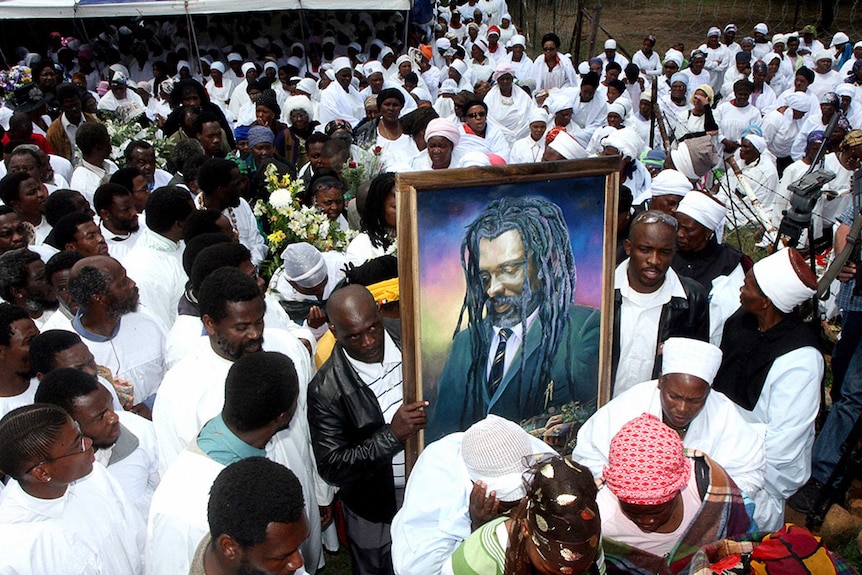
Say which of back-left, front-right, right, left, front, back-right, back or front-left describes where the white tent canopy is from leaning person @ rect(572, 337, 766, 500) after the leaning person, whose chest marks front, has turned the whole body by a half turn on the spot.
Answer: front-left

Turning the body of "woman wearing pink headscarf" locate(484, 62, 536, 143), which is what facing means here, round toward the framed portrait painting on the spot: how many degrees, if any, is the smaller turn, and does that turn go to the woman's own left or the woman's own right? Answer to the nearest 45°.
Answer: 0° — they already face it

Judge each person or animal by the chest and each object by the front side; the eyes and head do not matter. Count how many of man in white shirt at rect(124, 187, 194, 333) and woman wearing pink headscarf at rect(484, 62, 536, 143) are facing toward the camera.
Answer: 1

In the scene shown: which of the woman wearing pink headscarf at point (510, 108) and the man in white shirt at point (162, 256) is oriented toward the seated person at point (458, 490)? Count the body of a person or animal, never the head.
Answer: the woman wearing pink headscarf

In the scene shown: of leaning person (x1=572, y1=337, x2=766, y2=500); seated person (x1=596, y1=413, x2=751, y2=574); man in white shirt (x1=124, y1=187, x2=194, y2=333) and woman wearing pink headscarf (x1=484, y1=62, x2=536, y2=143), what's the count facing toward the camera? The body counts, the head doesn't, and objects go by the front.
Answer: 3

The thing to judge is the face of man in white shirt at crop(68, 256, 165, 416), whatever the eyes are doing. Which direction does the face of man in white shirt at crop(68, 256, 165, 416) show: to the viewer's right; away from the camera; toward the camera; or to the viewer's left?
to the viewer's right
